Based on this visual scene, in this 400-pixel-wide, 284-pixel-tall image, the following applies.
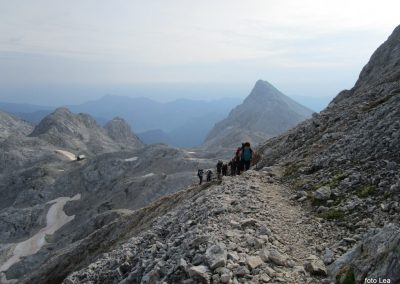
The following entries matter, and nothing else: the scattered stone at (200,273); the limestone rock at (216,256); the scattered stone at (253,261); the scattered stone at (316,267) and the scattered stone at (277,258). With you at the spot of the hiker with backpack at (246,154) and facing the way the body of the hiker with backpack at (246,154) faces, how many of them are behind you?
5

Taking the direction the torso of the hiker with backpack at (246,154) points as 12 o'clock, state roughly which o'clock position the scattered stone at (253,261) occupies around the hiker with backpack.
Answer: The scattered stone is roughly at 6 o'clock from the hiker with backpack.

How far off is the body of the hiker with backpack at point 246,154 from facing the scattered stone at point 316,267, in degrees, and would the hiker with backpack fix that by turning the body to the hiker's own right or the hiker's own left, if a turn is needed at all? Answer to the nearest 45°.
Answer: approximately 180°

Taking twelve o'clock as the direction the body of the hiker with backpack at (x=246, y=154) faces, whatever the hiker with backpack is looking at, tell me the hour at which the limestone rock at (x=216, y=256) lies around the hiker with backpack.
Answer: The limestone rock is roughly at 6 o'clock from the hiker with backpack.

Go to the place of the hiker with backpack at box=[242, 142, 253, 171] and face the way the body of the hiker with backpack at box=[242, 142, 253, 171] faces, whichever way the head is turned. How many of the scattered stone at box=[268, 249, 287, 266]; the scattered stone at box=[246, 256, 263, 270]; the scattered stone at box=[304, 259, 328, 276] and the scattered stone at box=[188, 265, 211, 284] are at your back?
4

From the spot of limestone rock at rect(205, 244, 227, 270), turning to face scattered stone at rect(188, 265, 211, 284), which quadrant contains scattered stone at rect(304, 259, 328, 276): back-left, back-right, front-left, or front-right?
back-left

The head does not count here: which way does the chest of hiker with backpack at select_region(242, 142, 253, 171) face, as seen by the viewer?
away from the camera

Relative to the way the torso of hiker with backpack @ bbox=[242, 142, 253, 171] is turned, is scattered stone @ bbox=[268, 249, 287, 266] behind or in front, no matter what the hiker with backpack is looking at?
behind

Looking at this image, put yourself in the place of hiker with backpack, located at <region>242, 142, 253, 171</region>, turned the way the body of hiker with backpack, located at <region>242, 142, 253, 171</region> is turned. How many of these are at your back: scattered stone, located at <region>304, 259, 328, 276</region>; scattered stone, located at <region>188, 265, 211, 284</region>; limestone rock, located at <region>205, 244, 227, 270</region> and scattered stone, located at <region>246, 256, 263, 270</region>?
4

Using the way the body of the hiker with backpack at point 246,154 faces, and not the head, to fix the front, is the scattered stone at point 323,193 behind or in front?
behind

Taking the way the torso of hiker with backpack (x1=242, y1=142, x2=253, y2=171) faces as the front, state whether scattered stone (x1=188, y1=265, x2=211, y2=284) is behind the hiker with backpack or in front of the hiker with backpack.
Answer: behind
